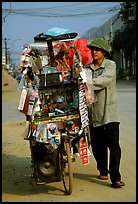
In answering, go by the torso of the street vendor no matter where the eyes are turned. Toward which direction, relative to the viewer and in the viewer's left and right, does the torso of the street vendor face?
facing the viewer and to the left of the viewer

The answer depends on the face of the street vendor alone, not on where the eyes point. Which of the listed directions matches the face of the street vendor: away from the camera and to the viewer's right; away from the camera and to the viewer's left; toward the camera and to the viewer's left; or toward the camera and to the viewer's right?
toward the camera and to the viewer's left
